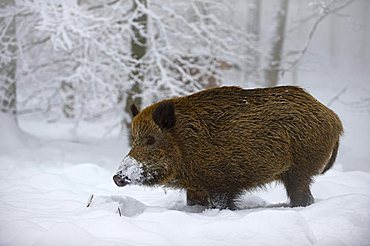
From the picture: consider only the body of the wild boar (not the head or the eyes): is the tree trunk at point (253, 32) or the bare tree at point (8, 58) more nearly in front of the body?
the bare tree

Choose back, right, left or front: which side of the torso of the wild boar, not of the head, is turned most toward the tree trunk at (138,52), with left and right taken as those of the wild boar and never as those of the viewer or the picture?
right

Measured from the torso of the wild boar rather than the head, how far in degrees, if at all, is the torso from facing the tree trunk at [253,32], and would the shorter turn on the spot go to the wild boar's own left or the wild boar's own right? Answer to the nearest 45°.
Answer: approximately 90° to the wild boar's own right

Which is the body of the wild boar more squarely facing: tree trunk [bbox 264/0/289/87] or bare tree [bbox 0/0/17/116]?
the bare tree

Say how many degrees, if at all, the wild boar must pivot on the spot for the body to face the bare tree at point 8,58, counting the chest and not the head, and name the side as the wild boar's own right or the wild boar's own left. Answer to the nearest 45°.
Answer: approximately 45° to the wild boar's own right

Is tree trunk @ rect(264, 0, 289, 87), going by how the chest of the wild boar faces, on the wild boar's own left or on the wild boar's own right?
on the wild boar's own right

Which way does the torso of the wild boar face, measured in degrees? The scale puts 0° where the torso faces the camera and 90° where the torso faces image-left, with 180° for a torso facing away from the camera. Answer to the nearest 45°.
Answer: approximately 90°
